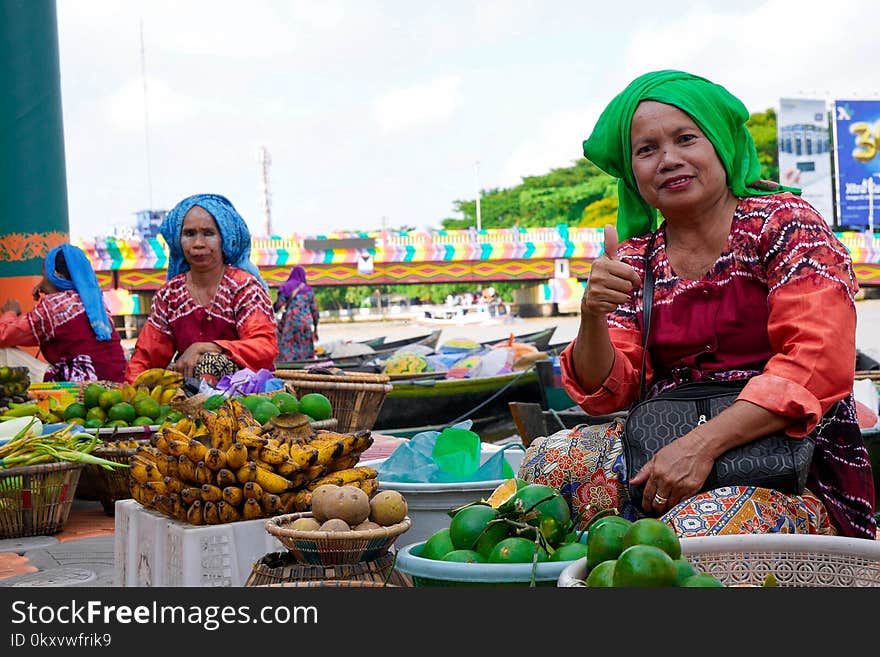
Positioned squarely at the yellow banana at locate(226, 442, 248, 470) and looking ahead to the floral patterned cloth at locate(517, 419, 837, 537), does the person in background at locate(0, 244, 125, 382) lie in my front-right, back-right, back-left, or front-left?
back-left

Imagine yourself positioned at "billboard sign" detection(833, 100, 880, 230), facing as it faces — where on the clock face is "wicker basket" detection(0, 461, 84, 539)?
The wicker basket is roughly at 12 o'clock from the billboard sign.

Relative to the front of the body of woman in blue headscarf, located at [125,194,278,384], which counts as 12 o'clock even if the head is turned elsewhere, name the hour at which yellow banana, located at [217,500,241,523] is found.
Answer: The yellow banana is roughly at 12 o'clock from the woman in blue headscarf.

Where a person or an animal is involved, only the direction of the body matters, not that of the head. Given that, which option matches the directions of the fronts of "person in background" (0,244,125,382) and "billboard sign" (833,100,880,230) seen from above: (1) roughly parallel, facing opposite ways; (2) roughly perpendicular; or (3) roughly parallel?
roughly perpendicular

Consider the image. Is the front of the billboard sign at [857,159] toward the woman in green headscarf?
yes

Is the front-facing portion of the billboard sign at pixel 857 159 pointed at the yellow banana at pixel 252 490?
yes
